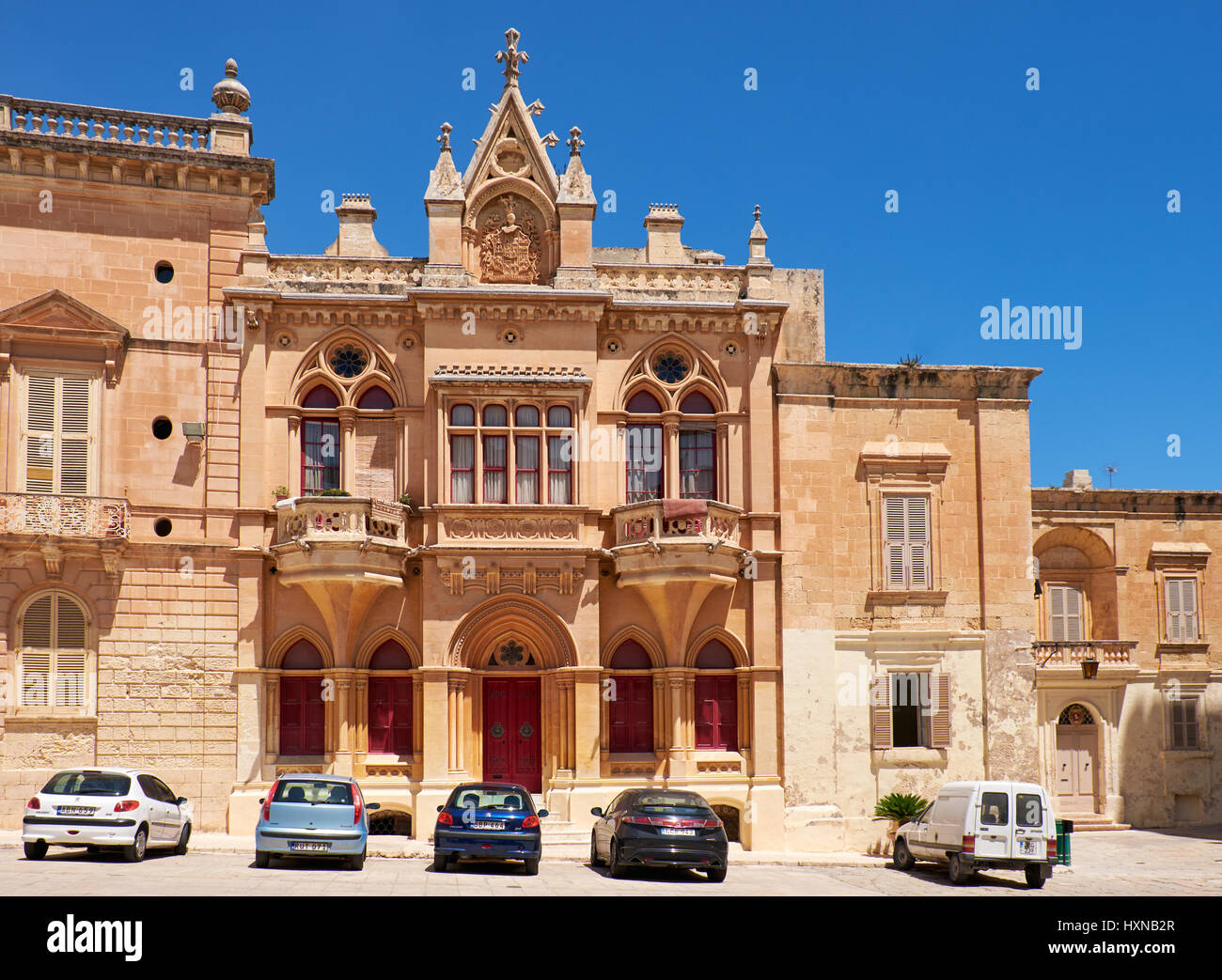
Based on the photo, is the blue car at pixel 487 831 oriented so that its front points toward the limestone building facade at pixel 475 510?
yes

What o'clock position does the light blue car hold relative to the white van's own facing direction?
The light blue car is roughly at 10 o'clock from the white van.

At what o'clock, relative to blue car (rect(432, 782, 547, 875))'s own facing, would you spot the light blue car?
The light blue car is roughly at 9 o'clock from the blue car.

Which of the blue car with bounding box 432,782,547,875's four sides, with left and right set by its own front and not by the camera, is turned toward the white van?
right

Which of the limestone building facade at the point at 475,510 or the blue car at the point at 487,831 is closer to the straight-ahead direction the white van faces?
the limestone building facade

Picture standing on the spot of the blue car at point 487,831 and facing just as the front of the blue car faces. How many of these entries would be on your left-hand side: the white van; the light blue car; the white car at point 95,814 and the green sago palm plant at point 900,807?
2

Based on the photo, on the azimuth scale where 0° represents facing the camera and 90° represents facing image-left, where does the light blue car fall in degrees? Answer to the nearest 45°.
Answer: approximately 180°

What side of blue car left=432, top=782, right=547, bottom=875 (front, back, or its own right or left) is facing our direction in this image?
back

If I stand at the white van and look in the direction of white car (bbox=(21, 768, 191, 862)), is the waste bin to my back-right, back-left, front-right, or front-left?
back-right

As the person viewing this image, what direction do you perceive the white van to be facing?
facing away from the viewer and to the left of the viewer
